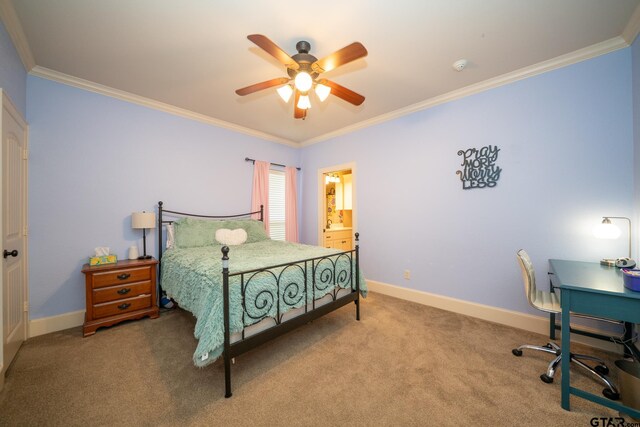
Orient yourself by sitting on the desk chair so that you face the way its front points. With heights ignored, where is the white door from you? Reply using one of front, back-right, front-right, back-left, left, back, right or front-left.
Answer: back-right

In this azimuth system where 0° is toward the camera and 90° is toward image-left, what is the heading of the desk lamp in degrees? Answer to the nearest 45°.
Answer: approximately 90°

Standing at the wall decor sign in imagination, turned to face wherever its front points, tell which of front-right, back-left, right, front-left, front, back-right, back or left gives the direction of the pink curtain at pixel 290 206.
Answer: right

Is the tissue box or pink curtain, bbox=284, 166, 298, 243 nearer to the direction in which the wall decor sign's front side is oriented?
the tissue box

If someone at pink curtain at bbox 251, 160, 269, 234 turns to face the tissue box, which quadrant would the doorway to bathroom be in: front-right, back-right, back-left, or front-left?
back-left

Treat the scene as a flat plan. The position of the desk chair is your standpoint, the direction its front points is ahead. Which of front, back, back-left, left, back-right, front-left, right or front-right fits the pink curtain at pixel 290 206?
back

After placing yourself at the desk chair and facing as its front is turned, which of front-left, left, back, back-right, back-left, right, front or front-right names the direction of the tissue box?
back-right

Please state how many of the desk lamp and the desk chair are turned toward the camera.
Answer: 0

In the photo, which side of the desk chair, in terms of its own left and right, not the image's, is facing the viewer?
right

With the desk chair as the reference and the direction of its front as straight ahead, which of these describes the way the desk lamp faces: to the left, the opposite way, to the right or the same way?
the opposite way
